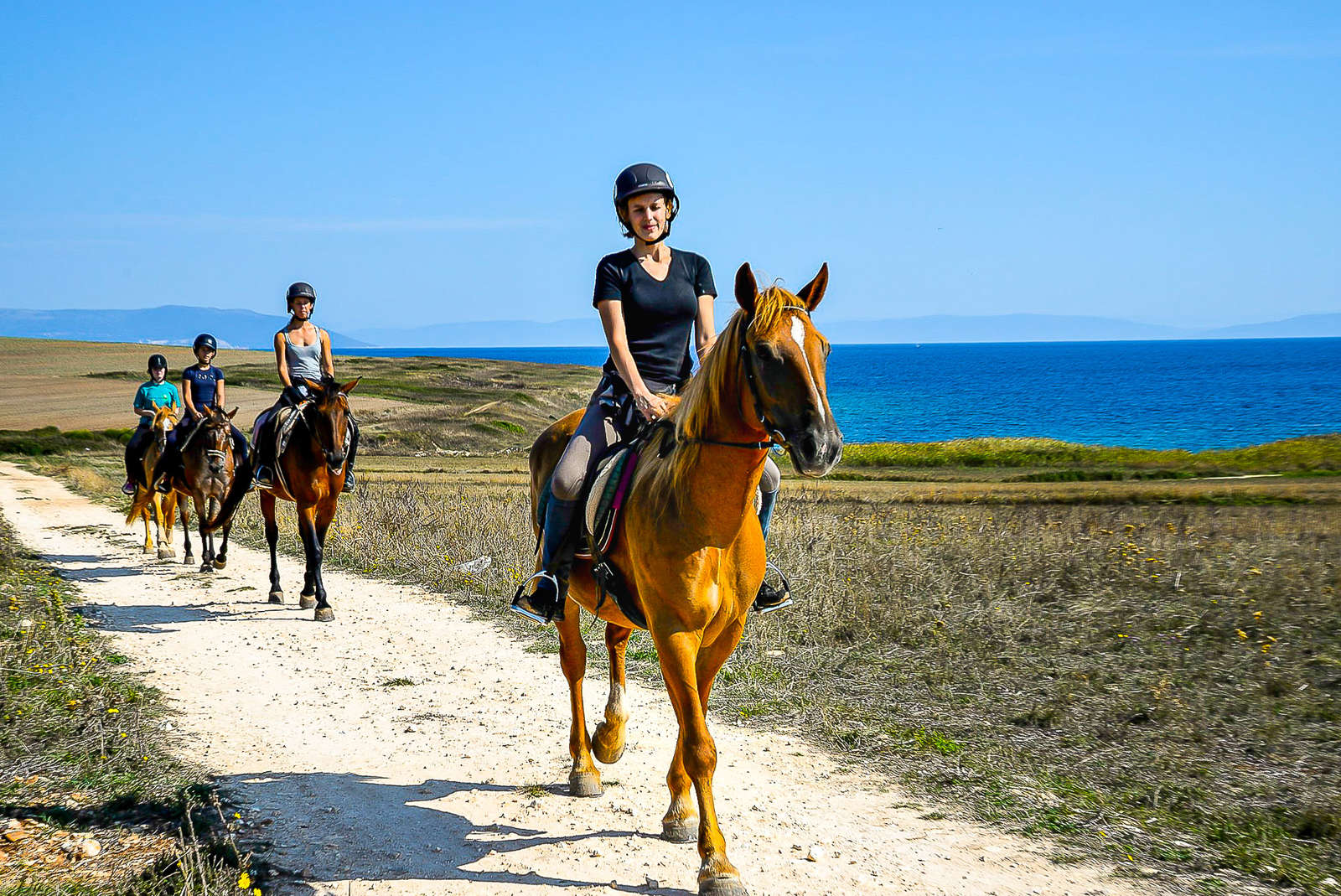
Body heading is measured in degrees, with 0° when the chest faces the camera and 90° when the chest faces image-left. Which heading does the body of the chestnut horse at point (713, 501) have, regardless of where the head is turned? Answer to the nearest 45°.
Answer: approximately 315°

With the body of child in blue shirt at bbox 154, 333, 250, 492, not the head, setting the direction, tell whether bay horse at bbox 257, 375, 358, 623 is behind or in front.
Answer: in front

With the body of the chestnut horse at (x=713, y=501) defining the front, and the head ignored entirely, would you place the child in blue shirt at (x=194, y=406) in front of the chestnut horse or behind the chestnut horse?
behind

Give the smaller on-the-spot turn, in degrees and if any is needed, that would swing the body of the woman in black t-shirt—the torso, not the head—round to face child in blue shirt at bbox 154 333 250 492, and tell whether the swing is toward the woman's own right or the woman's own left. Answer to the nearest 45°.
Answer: approximately 135° to the woman's own right

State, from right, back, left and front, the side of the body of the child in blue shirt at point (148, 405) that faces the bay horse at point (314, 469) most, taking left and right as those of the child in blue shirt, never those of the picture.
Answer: front

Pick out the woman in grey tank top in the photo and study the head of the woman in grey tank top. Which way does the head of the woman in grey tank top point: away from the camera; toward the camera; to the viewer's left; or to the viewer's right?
toward the camera

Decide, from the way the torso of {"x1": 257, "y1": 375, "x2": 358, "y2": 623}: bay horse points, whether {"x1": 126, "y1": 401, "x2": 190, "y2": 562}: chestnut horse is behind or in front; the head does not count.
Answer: behind

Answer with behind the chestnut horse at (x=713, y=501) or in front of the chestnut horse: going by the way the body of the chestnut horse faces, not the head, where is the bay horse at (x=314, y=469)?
behind

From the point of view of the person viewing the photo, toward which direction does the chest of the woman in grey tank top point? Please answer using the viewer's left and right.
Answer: facing the viewer

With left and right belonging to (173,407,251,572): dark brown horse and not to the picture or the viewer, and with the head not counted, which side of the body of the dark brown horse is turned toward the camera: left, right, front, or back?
front

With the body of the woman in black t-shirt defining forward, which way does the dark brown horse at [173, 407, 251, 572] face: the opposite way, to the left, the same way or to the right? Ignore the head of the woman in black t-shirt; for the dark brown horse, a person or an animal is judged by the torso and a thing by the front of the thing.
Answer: the same way

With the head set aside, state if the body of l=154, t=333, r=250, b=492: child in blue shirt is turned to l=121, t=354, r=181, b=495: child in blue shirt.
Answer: no

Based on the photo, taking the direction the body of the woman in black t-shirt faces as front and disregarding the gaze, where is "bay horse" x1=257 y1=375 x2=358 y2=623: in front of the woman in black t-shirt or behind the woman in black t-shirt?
behind

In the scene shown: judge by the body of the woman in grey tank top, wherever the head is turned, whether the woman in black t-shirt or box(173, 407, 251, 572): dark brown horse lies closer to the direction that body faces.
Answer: the woman in black t-shirt

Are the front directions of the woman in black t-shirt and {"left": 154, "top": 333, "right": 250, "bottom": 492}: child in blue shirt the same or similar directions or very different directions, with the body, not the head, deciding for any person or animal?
same or similar directions
